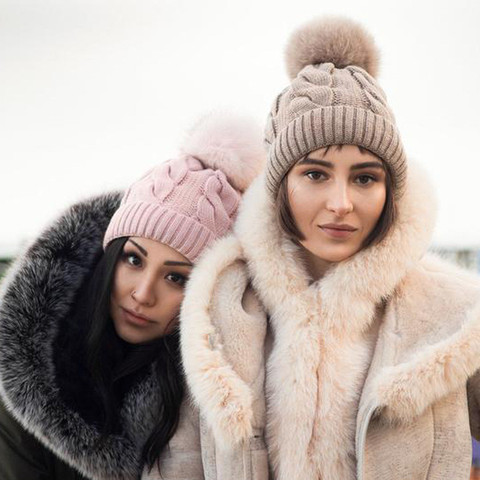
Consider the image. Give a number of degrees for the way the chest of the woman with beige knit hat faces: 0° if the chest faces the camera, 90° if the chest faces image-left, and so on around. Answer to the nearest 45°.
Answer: approximately 0°

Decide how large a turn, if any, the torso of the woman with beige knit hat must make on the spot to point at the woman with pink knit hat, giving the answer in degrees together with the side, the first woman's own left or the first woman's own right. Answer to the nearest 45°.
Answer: approximately 90° to the first woman's own right
